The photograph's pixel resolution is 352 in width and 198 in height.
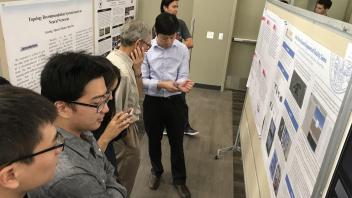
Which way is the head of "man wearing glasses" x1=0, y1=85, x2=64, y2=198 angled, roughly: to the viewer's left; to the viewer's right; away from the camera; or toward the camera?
to the viewer's right

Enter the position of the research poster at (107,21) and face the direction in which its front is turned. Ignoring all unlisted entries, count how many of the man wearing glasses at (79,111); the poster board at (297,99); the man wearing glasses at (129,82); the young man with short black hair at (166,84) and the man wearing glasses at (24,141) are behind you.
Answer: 0

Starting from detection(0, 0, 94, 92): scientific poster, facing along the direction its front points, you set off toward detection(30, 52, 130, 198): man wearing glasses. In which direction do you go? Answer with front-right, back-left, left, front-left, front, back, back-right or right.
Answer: front-right

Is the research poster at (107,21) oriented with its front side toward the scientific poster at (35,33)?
no

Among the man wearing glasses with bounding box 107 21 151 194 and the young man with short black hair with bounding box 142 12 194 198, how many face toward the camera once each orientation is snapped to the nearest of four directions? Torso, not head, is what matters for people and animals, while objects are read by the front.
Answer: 1

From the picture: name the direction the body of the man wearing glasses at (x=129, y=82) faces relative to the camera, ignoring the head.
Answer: to the viewer's right

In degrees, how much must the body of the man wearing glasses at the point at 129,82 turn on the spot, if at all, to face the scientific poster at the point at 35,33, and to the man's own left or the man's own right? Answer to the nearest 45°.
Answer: approximately 180°

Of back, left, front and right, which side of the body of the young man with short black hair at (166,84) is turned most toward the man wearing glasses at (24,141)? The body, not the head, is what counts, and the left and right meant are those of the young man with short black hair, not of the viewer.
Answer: front

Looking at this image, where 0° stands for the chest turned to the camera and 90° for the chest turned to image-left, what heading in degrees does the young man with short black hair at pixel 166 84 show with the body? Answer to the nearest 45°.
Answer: approximately 0°

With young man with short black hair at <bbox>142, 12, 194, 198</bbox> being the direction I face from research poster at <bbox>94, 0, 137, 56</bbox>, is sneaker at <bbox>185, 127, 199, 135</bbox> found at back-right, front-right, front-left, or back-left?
front-left

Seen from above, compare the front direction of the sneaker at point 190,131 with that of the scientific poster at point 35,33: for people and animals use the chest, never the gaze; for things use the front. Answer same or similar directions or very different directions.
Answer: same or similar directions
